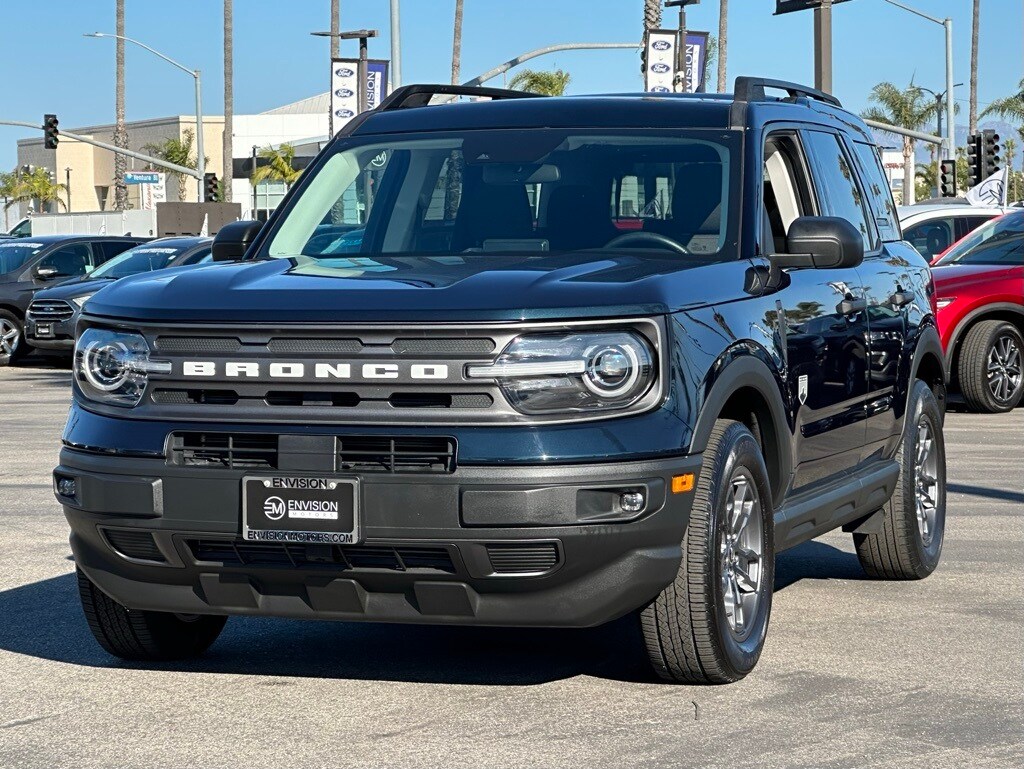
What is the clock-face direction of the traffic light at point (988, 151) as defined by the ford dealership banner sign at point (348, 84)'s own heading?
The traffic light is roughly at 8 o'clock from the ford dealership banner sign.

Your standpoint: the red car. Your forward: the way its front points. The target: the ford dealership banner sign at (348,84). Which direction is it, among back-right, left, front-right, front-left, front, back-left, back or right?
right

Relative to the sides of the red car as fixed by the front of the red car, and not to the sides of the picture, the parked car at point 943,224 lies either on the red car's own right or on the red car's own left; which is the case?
on the red car's own right

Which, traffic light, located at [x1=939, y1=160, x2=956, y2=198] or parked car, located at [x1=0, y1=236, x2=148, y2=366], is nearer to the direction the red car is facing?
the parked car

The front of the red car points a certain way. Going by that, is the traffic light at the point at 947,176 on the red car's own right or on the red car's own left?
on the red car's own right

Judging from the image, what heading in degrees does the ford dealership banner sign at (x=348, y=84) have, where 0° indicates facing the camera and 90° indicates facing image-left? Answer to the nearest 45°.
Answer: approximately 0°

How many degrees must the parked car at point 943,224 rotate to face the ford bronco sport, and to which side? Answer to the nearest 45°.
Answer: approximately 45° to its left

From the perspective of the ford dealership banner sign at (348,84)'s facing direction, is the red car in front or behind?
in front

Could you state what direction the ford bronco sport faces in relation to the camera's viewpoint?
facing the viewer and to the left of the viewer

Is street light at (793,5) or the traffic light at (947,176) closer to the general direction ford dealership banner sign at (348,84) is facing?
the street light

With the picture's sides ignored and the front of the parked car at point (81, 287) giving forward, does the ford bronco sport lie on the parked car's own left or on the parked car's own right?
on the parked car's own left

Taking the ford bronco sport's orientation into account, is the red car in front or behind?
behind

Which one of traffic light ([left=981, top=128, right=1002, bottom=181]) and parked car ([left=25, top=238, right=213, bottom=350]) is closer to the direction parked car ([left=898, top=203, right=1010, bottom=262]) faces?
the parked car
